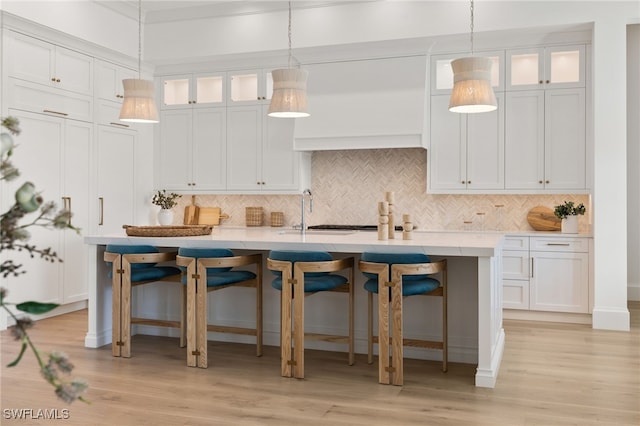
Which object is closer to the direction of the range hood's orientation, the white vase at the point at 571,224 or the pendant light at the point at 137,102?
the pendant light

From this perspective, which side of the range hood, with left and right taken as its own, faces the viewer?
front

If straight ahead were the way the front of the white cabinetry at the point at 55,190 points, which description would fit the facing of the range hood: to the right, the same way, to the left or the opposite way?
to the right

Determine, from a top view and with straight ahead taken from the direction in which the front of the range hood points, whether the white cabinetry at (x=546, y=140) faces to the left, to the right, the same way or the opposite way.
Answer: the same way

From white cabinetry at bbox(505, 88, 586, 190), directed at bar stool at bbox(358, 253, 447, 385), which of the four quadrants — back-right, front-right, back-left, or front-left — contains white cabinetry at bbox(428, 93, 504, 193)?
front-right

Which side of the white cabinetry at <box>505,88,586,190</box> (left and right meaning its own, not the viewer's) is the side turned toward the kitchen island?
front

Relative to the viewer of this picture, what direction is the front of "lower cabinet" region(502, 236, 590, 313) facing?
facing the viewer

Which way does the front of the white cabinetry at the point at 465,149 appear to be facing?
toward the camera

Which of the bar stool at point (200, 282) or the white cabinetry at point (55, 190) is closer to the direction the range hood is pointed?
the bar stool

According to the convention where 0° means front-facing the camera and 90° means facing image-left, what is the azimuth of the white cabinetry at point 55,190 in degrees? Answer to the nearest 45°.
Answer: approximately 315°

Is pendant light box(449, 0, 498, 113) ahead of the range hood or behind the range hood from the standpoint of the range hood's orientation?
ahead

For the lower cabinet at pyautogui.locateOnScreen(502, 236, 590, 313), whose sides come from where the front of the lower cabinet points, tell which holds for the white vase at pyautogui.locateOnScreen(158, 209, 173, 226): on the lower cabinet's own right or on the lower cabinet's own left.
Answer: on the lower cabinet's own right

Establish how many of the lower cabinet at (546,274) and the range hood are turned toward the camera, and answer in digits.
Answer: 2

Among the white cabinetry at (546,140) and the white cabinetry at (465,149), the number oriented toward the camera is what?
2

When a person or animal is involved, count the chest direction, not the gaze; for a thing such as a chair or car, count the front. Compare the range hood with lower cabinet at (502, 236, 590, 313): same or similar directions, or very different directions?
same or similar directions

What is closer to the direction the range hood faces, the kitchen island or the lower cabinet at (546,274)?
the kitchen island

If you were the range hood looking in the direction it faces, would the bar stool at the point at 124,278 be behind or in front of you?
in front

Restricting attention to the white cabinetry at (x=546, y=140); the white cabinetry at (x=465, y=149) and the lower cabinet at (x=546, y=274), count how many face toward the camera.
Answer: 3

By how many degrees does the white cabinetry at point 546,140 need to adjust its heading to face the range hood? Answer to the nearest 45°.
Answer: approximately 90° to its right
